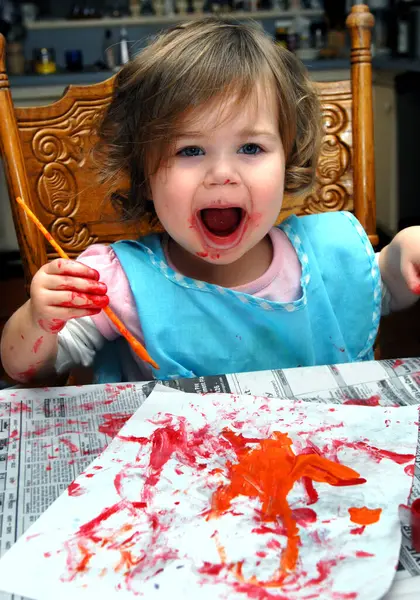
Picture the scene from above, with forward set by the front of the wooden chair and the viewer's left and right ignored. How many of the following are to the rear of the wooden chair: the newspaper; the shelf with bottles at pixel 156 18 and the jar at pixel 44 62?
2

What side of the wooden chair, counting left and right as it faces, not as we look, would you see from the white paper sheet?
front

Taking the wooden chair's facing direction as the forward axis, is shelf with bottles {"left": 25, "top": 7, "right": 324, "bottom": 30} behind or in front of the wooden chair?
behind

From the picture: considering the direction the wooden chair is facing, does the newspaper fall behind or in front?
in front

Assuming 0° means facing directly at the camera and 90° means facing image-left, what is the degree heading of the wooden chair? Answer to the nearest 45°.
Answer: approximately 0°

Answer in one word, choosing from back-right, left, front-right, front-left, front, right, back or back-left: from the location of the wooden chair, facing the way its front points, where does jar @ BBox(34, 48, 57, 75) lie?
back

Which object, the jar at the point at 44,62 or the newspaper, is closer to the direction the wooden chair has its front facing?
the newspaper
